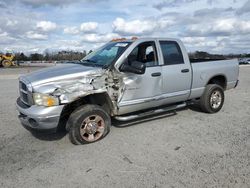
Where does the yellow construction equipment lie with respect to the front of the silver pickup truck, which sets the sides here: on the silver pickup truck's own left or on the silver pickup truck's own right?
on the silver pickup truck's own right

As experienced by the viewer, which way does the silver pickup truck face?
facing the viewer and to the left of the viewer
